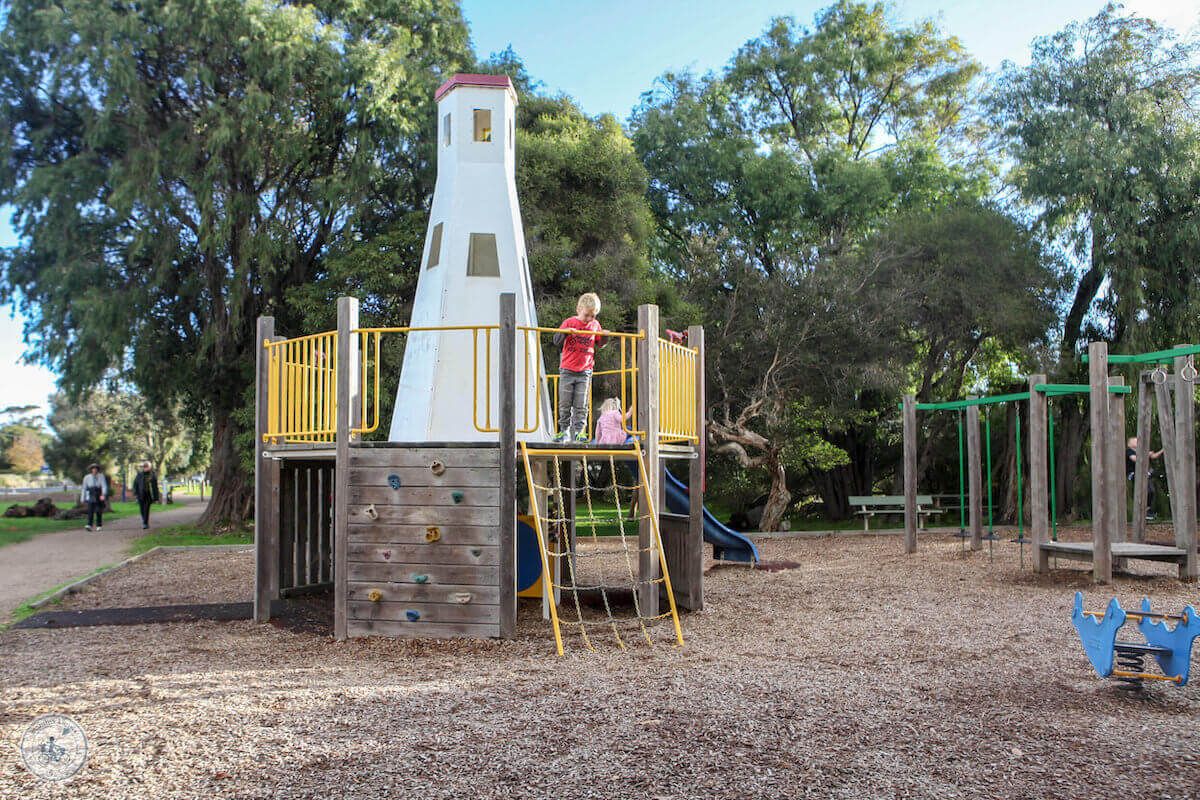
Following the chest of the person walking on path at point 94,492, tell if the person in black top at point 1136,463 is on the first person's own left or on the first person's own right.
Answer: on the first person's own left

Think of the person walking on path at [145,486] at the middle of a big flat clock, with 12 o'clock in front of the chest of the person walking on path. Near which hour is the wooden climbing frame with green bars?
The wooden climbing frame with green bars is roughly at 11 o'clock from the person walking on path.

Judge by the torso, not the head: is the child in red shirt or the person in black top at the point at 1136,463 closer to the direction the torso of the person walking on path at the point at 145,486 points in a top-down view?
the child in red shirt

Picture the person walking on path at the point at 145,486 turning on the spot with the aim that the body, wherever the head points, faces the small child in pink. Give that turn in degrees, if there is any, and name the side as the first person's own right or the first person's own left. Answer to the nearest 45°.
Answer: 0° — they already face them

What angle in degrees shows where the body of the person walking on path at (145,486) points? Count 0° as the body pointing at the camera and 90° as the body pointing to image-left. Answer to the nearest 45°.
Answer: approximately 0°

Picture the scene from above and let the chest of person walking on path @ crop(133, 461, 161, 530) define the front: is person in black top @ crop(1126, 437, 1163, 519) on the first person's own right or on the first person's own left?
on the first person's own left
